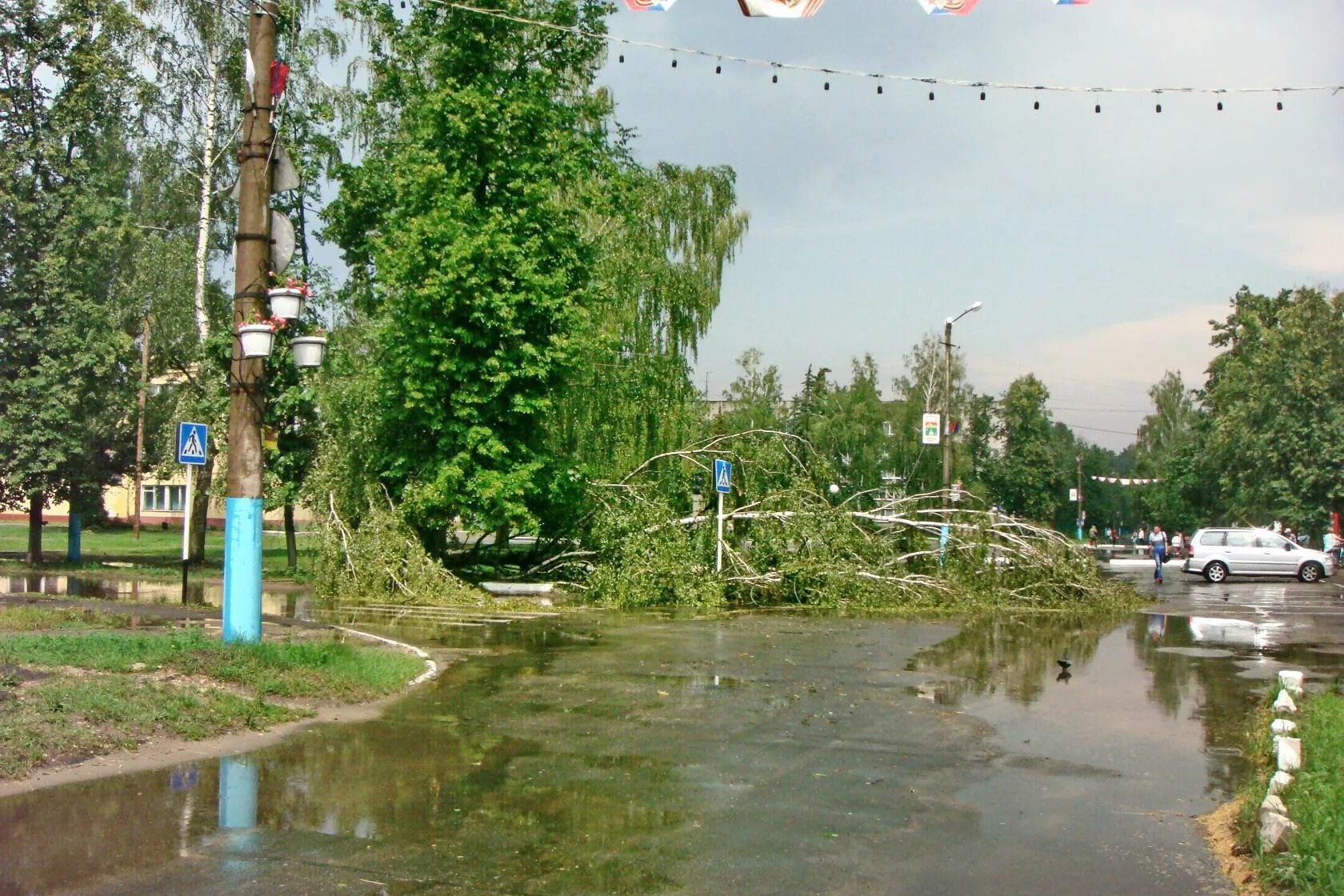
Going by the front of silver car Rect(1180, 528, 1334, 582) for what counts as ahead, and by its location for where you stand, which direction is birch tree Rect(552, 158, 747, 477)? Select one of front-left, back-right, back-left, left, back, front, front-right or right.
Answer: back-right

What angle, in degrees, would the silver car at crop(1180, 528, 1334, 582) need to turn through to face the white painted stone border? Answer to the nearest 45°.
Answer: approximately 90° to its right

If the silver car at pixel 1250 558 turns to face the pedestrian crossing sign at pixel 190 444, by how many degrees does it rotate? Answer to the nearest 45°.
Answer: approximately 135° to its right

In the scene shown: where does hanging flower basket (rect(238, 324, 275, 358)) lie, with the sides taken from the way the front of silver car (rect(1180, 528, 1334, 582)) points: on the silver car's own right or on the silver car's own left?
on the silver car's own right

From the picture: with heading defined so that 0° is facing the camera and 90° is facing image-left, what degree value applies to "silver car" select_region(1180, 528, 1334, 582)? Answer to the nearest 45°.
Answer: approximately 270°

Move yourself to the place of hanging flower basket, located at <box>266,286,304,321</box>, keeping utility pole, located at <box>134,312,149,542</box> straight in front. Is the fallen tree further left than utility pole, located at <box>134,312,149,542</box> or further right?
right
